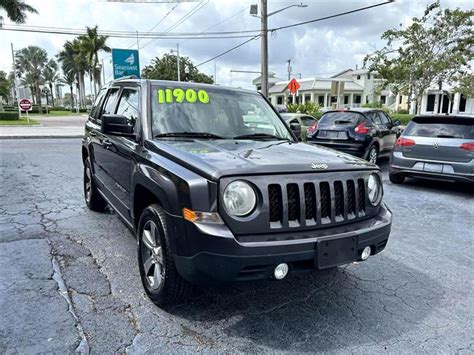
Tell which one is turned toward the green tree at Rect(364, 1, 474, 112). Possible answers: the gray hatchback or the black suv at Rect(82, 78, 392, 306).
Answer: the gray hatchback

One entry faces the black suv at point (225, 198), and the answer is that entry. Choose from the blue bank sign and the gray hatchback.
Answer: the blue bank sign

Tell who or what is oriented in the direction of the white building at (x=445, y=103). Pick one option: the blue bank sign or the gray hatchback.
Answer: the gray hatchback

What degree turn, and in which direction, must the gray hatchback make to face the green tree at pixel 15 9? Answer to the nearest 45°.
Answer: approximately 90° to its left

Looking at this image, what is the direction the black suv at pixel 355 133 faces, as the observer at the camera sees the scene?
facing away from the viewer and to the right of the viewer

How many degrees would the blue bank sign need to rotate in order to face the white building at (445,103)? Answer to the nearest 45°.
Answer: approximately 135° to its left

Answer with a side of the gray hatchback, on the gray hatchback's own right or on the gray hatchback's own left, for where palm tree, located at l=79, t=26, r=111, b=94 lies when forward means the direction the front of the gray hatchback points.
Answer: on the gray hatchback's own left

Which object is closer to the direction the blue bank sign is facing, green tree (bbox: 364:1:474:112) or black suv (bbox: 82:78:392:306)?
the black suv

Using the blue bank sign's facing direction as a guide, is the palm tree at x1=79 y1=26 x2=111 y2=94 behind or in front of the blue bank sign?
behind

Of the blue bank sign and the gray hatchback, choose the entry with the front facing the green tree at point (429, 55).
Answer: the gray hatchback

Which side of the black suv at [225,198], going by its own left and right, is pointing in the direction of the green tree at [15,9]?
back

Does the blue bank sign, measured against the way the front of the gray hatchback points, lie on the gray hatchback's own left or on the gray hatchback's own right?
on the gray hatchback's own left

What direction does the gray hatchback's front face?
away from the camera

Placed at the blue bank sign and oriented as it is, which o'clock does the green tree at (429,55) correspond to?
The green tree is roughly at 9 o'clock from the blue bank sign.
